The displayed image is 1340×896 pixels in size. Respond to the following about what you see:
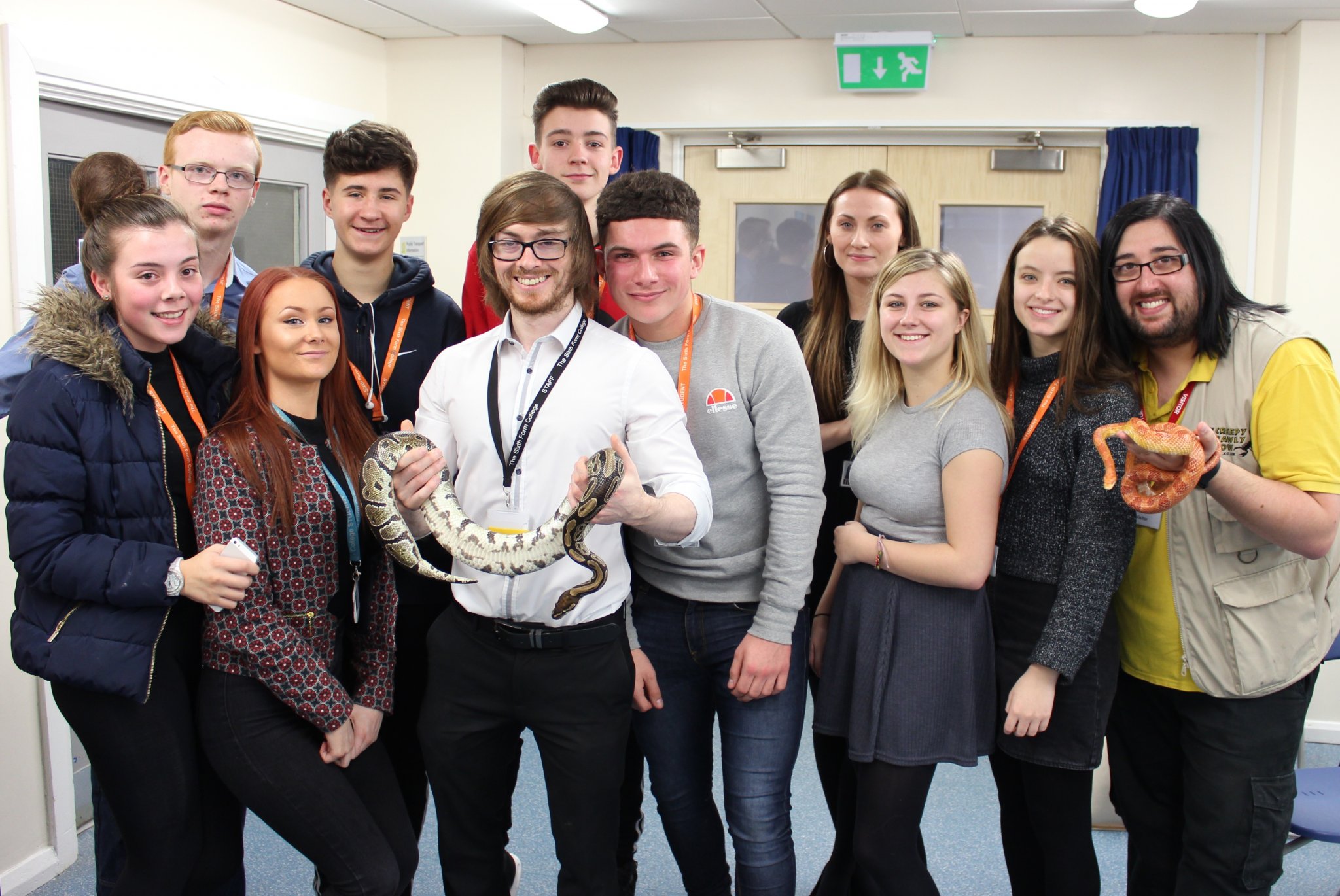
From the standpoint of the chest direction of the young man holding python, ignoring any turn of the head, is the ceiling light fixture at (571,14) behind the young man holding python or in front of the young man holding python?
behind

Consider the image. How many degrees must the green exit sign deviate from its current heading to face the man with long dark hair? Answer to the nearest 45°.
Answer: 0° — it already faces them

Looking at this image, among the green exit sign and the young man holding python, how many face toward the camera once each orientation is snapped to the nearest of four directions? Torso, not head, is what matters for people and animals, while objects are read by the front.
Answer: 2

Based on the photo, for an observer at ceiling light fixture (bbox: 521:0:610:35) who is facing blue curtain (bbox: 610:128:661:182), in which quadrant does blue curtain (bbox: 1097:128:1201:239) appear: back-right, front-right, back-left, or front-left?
front-right

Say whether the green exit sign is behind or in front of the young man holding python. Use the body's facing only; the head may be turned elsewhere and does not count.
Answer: behind

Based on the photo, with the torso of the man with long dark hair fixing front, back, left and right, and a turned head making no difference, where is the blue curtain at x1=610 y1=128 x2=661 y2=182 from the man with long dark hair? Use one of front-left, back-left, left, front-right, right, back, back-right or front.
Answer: right

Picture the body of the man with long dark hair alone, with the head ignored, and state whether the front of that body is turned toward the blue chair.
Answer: no

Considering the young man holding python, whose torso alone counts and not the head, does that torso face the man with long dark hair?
no

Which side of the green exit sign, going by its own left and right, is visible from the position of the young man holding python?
front

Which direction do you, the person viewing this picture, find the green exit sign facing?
facing the viewer

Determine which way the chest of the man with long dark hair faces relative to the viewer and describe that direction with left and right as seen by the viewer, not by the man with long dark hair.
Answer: facing the viewer and to the left of the viewer

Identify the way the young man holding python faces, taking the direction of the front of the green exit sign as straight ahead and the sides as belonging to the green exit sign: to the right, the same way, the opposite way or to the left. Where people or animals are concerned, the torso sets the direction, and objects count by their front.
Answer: the same way

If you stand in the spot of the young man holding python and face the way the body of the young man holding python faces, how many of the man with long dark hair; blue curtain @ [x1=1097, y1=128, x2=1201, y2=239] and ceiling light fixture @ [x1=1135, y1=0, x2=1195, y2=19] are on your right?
0
